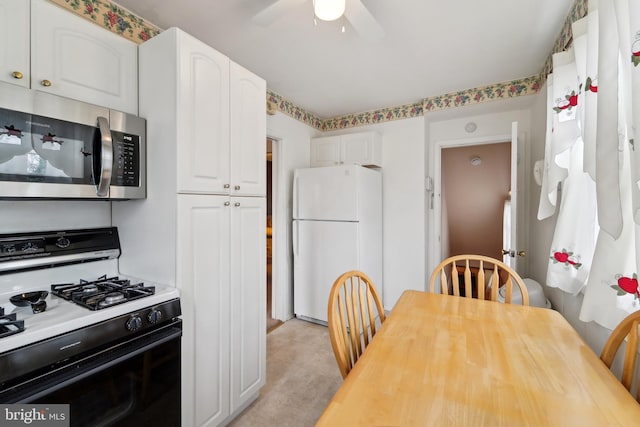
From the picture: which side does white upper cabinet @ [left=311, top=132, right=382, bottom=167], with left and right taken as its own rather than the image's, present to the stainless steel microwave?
front

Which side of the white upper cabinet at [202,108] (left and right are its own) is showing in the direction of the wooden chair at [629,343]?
front

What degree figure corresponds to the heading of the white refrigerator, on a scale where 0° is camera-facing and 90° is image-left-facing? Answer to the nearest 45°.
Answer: approximately 45°

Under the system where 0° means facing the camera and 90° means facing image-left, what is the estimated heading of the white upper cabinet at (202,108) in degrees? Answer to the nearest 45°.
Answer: approximately 315°

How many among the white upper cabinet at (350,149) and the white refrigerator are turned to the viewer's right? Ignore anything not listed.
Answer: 0

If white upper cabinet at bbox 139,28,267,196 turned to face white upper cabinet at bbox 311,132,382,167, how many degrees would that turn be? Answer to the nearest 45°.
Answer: approximately 90° to its left

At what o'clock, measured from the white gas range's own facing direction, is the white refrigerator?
The white refrigerator is roughly at 10 o'clock from the white gas range.

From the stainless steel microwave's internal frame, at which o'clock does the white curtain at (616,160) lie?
The white curtain is roughly at 12 o'clock from the stainless steel microwave.
